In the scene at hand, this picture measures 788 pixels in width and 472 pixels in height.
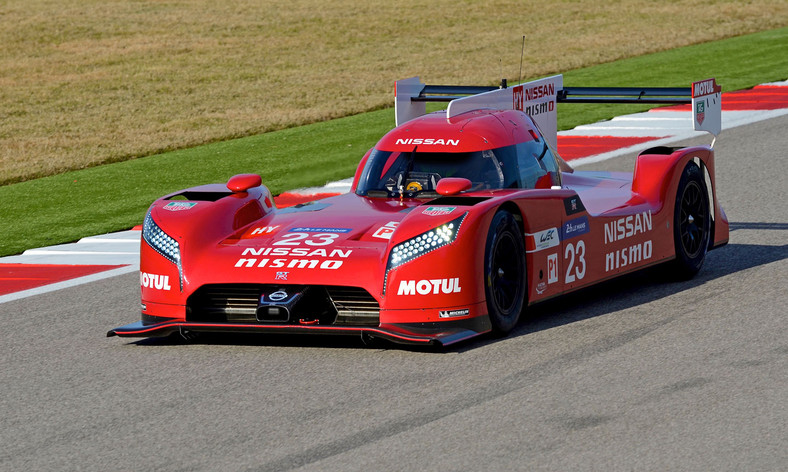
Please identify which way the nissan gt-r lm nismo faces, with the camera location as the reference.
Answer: facing the viewer and to the left of the viewer
